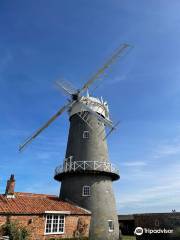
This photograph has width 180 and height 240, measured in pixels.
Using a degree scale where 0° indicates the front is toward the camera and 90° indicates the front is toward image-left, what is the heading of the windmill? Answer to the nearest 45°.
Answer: approximately 45°

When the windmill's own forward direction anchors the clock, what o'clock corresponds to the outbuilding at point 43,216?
The outbuilding is roughly at 12 o'clock from the windmill.
